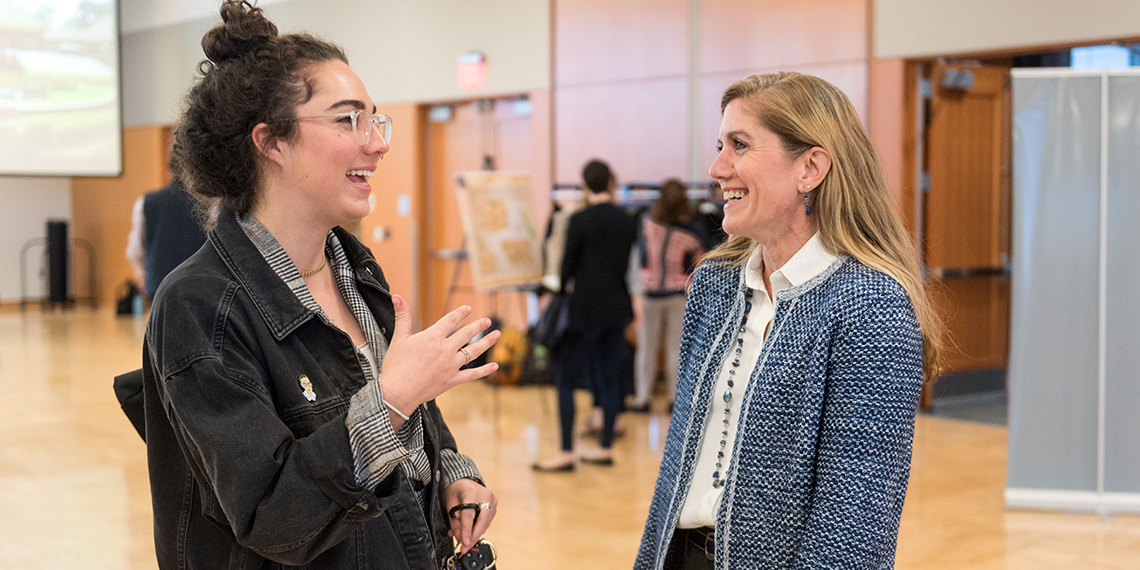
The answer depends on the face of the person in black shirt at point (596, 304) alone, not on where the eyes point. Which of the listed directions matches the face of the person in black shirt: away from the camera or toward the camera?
away from the camera

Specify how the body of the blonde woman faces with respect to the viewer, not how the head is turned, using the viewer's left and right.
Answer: facing the viewer and to the left of the viewer

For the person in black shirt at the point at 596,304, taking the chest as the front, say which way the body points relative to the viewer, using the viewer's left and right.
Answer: facing away from the viewer and to the left of the viewer

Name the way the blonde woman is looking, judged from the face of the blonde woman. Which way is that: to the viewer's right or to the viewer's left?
to the viewer's left

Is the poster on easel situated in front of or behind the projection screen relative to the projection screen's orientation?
in front

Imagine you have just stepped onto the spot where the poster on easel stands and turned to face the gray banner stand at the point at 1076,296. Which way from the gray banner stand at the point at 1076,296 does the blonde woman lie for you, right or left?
right

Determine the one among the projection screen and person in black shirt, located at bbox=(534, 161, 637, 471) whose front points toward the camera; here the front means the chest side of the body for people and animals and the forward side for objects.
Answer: the projection screen

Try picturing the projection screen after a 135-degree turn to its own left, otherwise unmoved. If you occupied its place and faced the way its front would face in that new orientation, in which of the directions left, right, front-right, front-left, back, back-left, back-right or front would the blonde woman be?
back-right

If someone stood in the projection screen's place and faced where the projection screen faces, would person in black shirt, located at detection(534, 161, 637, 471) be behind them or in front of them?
in front

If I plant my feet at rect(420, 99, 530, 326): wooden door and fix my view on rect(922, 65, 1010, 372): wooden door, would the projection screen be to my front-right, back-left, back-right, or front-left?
back-right

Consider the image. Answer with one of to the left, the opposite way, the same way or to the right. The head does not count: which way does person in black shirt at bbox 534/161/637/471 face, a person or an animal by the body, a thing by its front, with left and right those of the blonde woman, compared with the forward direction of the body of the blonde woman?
to the right

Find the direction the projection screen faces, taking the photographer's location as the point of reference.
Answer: facing the viewer

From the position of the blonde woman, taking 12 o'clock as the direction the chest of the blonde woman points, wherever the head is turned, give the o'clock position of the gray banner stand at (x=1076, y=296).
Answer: The gray banner stand is roughly at 5 o'clock from the blonde woman.
